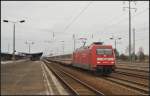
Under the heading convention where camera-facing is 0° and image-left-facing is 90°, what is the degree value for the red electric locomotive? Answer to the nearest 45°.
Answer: approximately 315°
